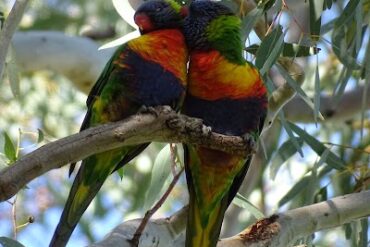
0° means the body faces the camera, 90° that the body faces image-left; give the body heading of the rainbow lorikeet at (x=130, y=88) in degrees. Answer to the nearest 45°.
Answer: approximately 315°

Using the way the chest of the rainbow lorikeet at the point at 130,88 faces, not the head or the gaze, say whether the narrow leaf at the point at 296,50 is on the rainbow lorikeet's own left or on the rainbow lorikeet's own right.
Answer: on the rainbow lorikeet's own left

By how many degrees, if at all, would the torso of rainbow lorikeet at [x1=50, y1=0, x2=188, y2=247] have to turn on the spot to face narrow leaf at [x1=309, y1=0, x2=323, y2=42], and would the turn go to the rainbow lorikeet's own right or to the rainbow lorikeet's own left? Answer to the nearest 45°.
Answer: approximately 90° to the rainbow lorikeet's own left

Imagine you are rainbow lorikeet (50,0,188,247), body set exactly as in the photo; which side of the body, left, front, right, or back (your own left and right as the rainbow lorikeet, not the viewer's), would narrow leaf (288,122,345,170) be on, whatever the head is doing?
left
